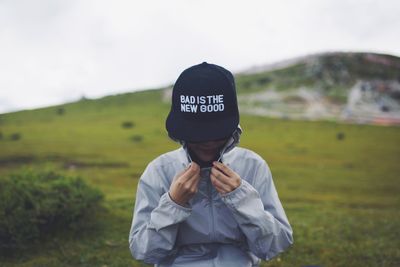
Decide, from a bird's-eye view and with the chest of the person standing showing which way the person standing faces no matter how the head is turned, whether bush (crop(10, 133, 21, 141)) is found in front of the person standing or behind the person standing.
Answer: behind

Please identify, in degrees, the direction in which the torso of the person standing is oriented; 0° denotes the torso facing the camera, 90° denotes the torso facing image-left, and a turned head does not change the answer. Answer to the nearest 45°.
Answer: approximately 0°

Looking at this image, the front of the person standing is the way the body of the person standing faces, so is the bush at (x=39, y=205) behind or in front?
behind
